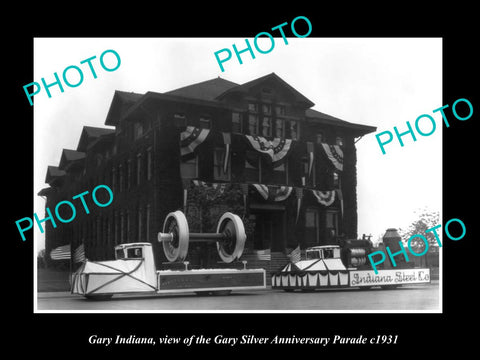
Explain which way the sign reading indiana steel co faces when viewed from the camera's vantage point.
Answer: facing the viewer

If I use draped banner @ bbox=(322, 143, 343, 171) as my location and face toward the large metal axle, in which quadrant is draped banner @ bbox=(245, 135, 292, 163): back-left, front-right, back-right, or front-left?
front-right

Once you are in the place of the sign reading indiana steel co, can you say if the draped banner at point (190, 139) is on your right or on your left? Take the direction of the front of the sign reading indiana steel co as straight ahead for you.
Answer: on your right

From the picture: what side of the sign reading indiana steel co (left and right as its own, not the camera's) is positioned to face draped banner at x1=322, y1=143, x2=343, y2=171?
back

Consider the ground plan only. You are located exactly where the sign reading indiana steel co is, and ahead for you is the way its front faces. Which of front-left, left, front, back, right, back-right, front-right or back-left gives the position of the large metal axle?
front-right
